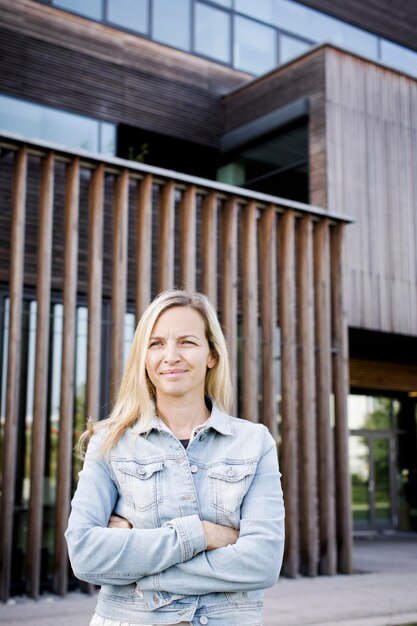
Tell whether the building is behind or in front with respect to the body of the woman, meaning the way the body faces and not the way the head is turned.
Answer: behind

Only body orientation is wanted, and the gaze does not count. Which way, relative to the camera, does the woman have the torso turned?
toward the camera

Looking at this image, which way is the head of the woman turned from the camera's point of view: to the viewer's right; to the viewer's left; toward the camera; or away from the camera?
toward the camera
